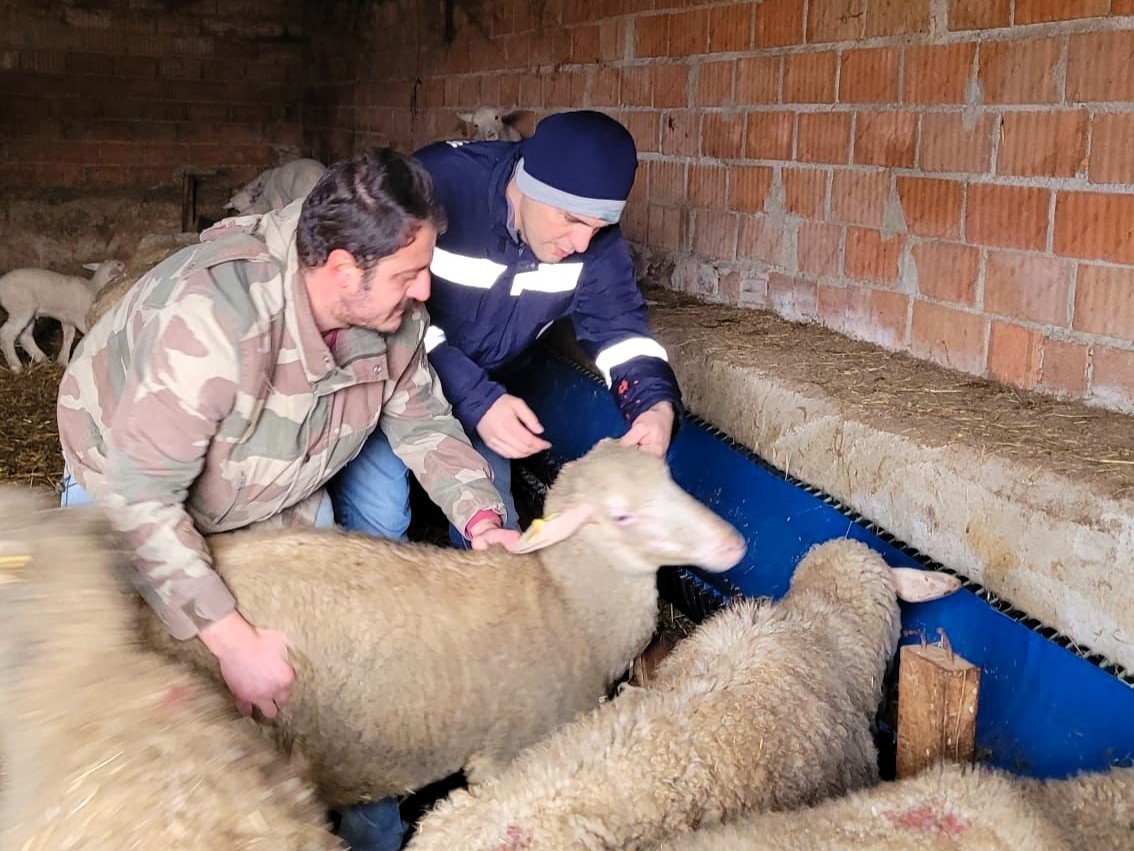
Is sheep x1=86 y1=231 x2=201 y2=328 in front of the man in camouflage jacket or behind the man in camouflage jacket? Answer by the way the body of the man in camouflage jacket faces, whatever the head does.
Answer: behind

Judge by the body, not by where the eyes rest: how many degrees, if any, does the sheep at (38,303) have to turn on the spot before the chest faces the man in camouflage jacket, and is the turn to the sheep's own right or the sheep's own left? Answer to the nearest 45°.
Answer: approximately 90° to the sheep's own right

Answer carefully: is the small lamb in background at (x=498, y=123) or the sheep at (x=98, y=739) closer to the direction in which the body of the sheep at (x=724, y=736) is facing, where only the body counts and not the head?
the small lamb in background

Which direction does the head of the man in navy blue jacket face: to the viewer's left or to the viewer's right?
to the viewer's right

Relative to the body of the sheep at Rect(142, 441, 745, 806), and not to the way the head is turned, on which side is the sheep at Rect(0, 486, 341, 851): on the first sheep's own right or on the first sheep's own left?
on the first sheep's own right

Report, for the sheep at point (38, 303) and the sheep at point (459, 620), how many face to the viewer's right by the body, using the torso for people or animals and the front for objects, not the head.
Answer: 2

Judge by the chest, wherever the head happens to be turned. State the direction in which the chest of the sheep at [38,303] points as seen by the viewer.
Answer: to the viewer's right

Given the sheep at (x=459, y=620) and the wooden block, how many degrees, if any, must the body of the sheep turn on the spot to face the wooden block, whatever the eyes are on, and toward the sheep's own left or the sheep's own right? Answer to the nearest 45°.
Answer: approximately 45° to the sheep's own right

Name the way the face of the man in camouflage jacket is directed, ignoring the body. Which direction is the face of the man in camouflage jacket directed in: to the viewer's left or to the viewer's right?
to the viewer's right

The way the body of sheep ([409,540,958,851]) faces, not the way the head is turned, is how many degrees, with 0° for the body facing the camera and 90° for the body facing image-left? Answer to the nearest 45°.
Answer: approximately 225°

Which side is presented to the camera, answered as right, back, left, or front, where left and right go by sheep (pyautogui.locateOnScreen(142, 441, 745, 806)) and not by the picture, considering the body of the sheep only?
right
